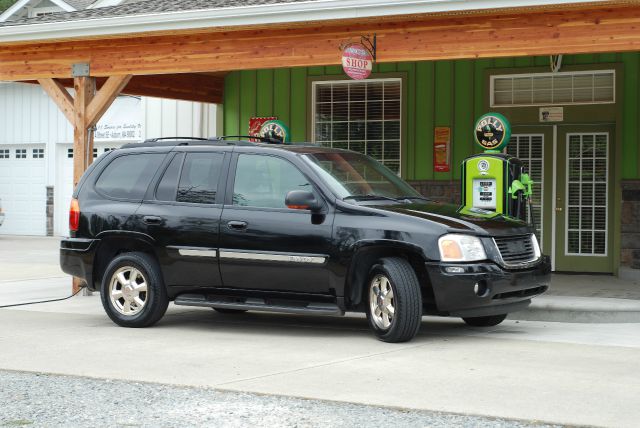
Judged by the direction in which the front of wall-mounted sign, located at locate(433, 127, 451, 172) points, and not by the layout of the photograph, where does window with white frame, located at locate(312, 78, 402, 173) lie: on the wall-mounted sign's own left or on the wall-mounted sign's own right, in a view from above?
on the wall-mounted sign's own right

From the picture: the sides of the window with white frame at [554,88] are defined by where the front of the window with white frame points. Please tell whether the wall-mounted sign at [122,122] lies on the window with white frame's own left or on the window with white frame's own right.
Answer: on the window with white frame's own right

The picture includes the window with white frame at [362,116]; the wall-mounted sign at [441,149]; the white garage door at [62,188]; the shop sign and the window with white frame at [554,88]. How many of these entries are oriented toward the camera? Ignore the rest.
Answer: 5

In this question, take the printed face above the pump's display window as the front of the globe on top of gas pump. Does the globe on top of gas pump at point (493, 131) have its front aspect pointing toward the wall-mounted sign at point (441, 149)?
no

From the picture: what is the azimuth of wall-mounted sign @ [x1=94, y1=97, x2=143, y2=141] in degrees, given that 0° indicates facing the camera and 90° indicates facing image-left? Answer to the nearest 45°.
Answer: approximately 0°

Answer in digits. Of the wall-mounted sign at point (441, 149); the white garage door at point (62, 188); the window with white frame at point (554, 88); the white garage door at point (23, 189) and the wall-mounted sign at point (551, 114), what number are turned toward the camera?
5

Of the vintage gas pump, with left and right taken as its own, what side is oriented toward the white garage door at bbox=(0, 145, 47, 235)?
right

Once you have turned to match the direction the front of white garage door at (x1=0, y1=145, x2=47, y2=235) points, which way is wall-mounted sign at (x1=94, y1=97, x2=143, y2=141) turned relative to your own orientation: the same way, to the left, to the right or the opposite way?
the same way

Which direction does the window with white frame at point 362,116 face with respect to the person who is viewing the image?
facing the viewer

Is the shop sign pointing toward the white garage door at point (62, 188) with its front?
no

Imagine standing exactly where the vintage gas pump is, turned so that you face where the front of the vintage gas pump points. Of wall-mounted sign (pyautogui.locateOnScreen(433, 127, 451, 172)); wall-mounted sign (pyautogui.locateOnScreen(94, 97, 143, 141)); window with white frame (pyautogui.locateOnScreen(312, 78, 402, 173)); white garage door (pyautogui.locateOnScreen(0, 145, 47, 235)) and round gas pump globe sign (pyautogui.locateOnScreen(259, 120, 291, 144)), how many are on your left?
0

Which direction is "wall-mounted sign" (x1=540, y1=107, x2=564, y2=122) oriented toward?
toward the camera

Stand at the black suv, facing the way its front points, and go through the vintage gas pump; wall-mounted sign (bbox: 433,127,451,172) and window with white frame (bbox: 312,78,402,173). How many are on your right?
0

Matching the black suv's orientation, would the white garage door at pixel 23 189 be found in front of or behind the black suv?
behind

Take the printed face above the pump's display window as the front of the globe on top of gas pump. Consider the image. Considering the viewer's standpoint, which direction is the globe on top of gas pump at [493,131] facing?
facing the viewer and to the left of the viewer

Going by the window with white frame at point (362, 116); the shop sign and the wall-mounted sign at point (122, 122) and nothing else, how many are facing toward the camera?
3

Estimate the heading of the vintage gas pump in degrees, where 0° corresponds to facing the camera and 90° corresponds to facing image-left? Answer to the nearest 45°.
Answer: approximately 45°

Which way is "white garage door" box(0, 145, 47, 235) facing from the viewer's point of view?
toward the camera
